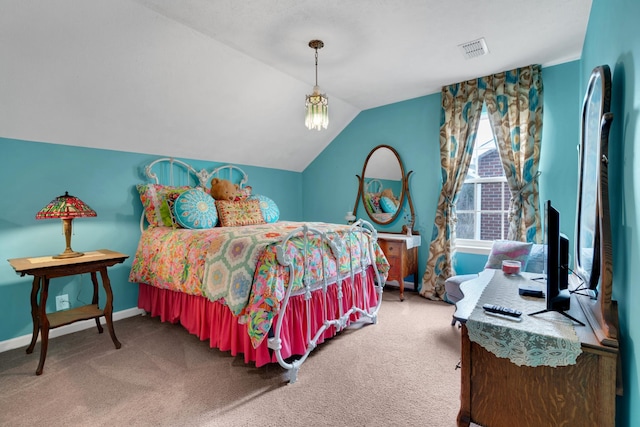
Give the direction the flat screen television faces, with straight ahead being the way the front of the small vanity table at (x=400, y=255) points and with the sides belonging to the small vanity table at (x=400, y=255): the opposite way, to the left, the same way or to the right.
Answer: to the right

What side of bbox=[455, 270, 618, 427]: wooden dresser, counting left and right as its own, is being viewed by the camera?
left

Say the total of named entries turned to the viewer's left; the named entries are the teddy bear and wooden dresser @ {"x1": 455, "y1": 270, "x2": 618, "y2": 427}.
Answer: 1

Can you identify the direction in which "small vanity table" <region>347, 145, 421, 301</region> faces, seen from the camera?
facing the viewer and to the left of the viewer

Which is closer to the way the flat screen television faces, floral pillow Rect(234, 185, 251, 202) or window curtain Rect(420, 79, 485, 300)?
the floral pillow

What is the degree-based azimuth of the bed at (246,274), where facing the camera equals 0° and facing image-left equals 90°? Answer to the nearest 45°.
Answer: approximately 315°

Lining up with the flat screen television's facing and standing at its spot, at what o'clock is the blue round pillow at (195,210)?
The blue round pillow is roughly at 12 o'clock from the flat screen television.

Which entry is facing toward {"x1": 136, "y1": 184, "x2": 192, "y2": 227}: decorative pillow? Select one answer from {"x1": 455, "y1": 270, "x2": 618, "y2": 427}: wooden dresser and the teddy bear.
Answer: the wooden dresser

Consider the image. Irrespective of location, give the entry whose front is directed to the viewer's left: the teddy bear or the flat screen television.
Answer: the flat screen television

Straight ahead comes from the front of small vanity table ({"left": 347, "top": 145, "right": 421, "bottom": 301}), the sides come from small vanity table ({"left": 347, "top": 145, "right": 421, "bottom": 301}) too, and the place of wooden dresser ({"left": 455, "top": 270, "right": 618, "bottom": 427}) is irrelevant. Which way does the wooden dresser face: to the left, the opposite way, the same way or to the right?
to the right

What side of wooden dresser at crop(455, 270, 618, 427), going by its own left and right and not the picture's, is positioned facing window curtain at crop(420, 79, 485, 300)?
right

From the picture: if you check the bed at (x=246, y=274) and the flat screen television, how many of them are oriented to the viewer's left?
1

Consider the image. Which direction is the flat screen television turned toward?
to the viewer's left

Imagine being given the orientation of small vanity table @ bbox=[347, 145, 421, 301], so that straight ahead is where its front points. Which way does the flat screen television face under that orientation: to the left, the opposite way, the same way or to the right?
to the right

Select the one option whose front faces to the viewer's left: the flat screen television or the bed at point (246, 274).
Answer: the flat screen television
